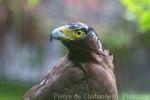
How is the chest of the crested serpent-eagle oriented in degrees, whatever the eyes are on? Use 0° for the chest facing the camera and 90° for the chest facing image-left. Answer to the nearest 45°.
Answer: approximately 45°
